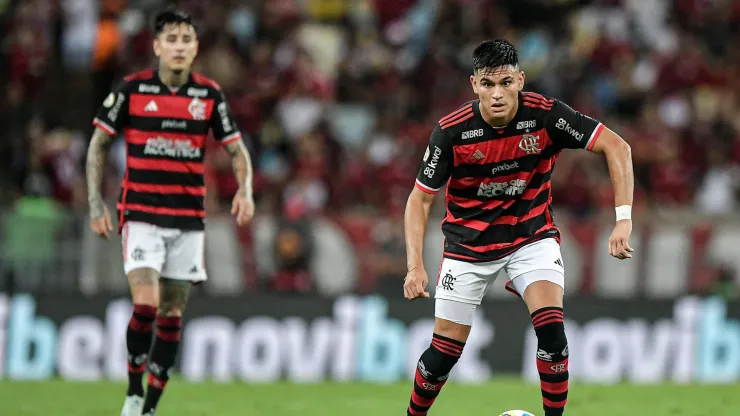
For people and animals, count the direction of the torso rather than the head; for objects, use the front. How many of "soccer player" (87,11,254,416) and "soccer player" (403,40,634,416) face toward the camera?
2

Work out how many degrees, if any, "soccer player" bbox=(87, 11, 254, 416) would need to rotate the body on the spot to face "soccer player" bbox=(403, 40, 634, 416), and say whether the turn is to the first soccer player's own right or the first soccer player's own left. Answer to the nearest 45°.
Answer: approximately 45° to the first soccer player's own left

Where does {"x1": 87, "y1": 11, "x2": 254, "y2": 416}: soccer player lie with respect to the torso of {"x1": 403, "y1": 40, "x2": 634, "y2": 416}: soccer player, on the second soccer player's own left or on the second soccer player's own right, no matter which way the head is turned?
on the second soccer player's own right

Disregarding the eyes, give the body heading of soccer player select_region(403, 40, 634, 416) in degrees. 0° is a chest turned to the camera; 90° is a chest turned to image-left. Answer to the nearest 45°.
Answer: approximately 0°
